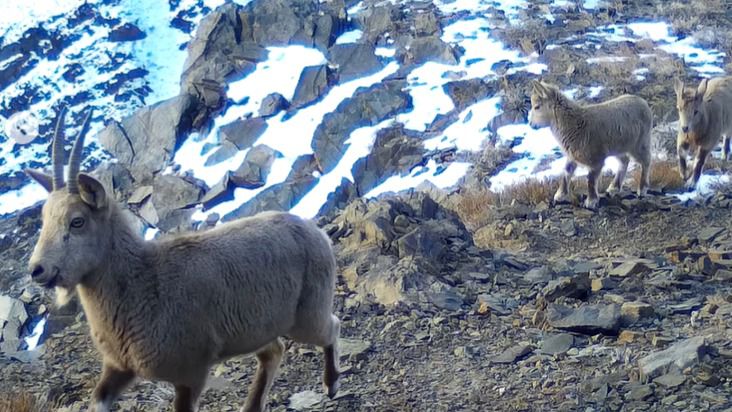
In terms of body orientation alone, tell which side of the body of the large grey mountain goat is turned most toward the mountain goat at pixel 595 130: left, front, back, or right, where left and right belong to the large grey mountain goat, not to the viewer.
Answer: back

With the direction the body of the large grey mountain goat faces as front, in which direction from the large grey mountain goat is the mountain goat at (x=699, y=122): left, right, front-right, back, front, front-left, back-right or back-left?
back

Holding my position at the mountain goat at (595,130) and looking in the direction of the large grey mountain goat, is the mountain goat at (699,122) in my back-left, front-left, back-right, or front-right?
back-left

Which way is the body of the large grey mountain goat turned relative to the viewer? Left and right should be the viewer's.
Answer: facing the viewer and to the left of the viewer

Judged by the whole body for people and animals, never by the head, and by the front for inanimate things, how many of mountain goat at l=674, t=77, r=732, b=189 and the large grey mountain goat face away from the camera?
0

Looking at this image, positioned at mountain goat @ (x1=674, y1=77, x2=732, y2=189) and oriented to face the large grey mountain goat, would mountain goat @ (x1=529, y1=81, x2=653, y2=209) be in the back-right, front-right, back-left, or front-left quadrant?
front-right

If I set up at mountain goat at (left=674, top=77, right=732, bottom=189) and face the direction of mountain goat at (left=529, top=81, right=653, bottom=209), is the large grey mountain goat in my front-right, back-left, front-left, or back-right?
front-left

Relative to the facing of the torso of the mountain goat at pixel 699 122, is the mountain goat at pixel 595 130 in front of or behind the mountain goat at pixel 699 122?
in front

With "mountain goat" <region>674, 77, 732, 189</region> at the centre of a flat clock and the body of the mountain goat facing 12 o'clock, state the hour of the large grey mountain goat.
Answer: The large grey mountain goat is roughly at 11 o'clock from the mountain goat.

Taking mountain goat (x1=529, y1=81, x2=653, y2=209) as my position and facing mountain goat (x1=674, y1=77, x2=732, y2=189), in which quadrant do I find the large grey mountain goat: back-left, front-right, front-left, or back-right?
back-right

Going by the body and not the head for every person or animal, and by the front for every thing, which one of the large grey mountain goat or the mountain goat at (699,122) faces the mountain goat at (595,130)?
the mountain goat at (699,122)
